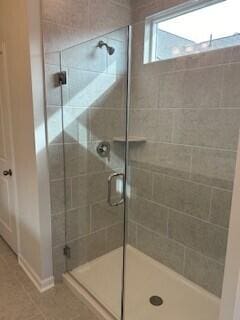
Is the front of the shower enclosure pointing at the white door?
no

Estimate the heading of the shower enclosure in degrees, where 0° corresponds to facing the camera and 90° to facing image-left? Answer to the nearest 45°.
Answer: approximately 45°
